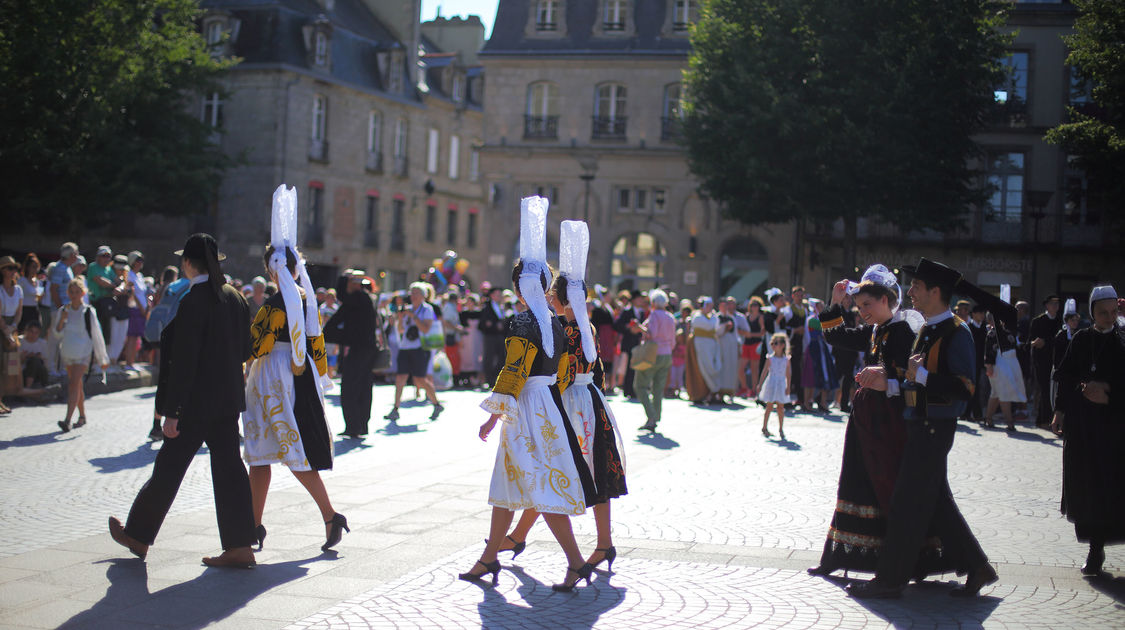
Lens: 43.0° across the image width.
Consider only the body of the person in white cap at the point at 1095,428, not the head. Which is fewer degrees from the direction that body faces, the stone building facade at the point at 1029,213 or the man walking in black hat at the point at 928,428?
the man walking in black hat

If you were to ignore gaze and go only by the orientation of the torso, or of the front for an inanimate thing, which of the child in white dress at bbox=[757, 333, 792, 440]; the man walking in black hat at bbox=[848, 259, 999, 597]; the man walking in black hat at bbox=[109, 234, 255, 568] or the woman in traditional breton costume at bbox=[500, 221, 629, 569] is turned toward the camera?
the child in white dress

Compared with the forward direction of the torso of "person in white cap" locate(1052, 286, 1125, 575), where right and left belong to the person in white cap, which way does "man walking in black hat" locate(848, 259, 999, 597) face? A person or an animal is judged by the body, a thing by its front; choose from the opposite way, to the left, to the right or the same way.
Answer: to the right

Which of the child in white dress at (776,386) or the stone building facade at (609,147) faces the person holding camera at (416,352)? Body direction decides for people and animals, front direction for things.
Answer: the stone building facade

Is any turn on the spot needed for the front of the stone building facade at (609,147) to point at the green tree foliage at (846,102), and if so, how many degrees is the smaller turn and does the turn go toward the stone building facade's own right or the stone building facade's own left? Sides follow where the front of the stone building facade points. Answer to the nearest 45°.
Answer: approximately 45° to the stone building facade's own left

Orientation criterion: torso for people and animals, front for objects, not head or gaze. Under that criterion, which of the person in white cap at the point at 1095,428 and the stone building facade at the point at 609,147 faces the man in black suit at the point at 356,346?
the stone building facade

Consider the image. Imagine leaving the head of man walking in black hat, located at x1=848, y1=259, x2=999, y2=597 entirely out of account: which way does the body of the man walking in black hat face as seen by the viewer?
to the viewer's left

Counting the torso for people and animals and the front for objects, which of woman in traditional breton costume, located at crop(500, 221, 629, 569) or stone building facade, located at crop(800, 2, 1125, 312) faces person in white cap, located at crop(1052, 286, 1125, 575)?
the stone building facade

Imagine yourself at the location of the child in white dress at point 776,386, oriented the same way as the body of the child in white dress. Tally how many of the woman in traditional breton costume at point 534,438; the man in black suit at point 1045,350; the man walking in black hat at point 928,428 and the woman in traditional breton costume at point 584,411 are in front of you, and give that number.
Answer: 3

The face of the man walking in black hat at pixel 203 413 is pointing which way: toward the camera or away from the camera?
away from the camera

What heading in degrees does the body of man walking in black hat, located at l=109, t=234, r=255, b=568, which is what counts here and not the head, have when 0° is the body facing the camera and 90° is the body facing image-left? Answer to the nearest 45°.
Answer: approximately 135°

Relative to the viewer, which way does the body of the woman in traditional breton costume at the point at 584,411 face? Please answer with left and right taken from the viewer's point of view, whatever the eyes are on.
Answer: facing to the left of the viewer

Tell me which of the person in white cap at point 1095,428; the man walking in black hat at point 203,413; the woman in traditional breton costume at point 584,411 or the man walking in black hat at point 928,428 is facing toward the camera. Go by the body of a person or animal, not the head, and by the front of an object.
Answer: the person in white cap
